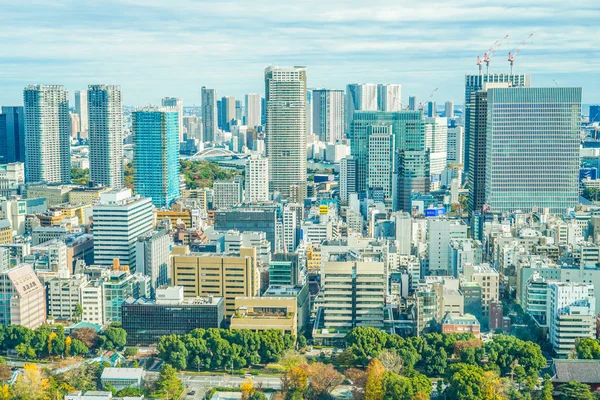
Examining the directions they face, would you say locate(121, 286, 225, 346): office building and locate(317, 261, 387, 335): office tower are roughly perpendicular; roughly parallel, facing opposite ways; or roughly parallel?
roughly parallel

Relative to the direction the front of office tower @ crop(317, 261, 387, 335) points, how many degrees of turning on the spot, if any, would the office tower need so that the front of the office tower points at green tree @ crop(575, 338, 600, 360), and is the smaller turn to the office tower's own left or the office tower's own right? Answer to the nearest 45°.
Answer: approximately 90° to the office tower's own left

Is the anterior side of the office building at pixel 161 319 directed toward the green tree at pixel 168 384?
yes

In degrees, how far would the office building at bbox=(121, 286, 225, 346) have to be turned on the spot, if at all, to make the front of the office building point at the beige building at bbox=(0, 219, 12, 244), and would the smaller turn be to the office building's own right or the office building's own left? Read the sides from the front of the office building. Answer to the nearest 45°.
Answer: approximately 135° to the office building's own right

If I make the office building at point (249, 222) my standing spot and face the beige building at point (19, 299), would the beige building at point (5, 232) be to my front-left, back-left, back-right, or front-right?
front-right

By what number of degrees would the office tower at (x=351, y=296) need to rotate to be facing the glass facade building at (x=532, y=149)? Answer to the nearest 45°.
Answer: approximately 135° to its left

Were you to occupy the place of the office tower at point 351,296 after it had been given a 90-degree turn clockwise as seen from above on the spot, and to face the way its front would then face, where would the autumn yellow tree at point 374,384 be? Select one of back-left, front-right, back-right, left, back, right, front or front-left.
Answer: left

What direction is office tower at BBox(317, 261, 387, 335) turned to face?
toward the camera

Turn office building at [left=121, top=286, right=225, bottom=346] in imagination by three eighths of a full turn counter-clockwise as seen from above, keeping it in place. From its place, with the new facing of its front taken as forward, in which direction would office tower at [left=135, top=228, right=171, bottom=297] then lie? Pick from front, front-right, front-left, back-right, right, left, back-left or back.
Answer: front-left

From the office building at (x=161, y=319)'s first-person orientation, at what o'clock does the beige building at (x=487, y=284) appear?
The beige building is roughly at 9 o'clock from the office building.

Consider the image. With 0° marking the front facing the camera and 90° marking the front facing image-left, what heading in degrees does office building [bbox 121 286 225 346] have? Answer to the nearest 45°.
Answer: approximately 0°

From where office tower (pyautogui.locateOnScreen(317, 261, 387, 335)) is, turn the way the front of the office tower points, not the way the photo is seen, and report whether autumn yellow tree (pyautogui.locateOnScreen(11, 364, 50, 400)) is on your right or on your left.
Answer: on your right

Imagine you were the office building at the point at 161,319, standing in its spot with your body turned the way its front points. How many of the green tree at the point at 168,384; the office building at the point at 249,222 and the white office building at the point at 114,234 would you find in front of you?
1

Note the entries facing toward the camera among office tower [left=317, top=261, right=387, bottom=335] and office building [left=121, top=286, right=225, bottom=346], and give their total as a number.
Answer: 2

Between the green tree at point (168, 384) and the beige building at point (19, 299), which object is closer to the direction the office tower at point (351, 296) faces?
the green tree

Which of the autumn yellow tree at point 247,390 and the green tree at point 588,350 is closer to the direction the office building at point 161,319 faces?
the autumn yellow tree
